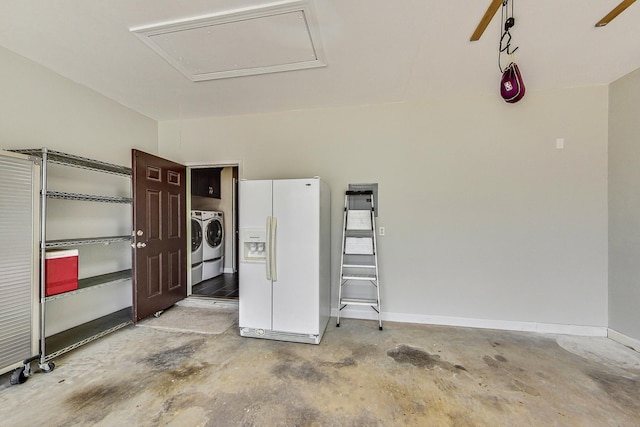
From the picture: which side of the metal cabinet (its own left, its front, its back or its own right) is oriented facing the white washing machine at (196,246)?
left

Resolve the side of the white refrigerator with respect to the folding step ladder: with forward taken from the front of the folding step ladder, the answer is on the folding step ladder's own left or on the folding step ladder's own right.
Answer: on the folding step ladder's own right

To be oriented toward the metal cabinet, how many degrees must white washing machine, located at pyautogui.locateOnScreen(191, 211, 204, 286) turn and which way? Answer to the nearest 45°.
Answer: approximately 90° to its right

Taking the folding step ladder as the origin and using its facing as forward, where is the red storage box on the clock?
The red storage box is roughly at 2 o'clock from the folding step ladder.

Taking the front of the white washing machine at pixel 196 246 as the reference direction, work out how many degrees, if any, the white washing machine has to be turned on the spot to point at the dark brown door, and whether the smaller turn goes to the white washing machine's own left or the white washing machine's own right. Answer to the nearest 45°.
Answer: approximately 45° to the white washing machine's own right

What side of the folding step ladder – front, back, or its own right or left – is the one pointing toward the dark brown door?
right

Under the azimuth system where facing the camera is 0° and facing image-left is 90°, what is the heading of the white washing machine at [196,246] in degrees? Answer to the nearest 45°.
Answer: approximately 315°
